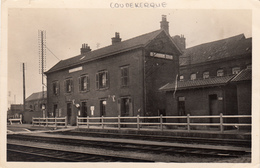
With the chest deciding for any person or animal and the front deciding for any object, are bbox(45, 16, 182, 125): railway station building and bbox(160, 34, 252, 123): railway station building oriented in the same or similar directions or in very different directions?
same or similar directions

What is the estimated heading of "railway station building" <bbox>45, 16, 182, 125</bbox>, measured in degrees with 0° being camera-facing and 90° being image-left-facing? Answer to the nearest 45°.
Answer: approximately 45°

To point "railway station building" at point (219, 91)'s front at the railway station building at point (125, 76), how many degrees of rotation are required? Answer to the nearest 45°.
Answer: approximately 90° to its right

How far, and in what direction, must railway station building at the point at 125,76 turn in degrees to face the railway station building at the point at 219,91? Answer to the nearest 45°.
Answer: approximately 90° to its left

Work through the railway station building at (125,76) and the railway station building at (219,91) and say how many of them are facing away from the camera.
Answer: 0

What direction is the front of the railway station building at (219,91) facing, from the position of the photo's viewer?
facing the viewer and to the left of the viewer
